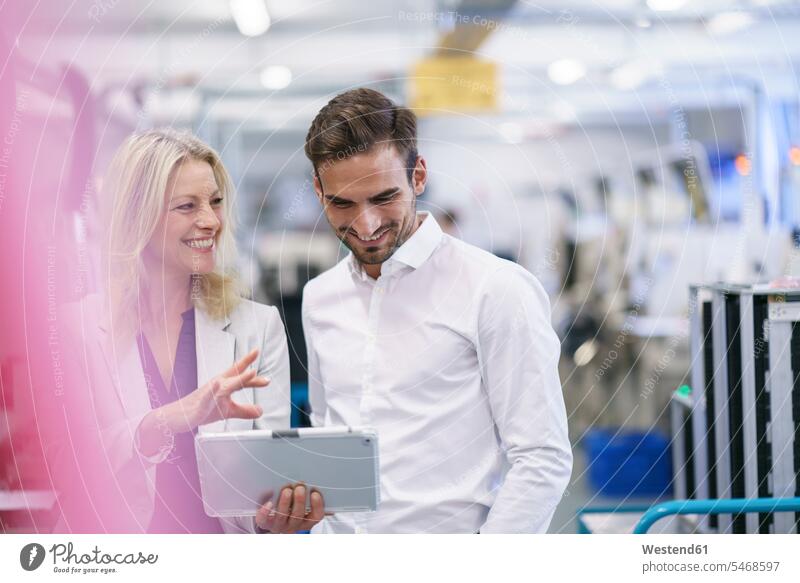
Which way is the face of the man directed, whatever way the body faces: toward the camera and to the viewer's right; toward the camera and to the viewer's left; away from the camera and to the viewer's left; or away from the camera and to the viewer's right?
toward the camera and to the viewer's left

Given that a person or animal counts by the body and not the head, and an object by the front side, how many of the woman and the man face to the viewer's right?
0

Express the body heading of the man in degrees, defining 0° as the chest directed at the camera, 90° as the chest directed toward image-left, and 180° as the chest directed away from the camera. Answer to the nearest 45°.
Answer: approximately 45°

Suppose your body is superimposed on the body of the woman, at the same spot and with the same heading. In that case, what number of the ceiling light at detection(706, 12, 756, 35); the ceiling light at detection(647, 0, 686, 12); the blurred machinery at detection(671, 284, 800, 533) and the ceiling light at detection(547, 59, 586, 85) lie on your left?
4

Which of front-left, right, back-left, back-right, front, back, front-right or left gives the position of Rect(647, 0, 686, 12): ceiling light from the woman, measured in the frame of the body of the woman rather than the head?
left

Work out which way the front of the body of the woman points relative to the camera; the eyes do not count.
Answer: toward the camera

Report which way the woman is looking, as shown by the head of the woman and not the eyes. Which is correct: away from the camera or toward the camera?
toward the camera

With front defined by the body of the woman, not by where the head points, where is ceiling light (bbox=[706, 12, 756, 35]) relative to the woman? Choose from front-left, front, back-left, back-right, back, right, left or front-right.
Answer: left

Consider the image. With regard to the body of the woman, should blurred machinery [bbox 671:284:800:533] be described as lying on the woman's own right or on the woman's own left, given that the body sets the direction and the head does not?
on the woman's own left
